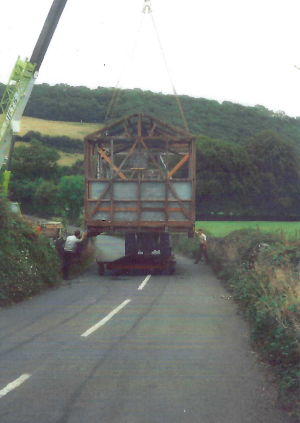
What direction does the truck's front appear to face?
away from the camera

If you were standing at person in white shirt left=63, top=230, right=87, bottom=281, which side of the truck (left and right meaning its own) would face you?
left

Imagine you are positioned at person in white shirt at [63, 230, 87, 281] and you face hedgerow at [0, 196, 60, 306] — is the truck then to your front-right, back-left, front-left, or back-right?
back-left

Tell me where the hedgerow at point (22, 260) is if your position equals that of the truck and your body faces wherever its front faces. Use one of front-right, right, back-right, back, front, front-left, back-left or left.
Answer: back-left
